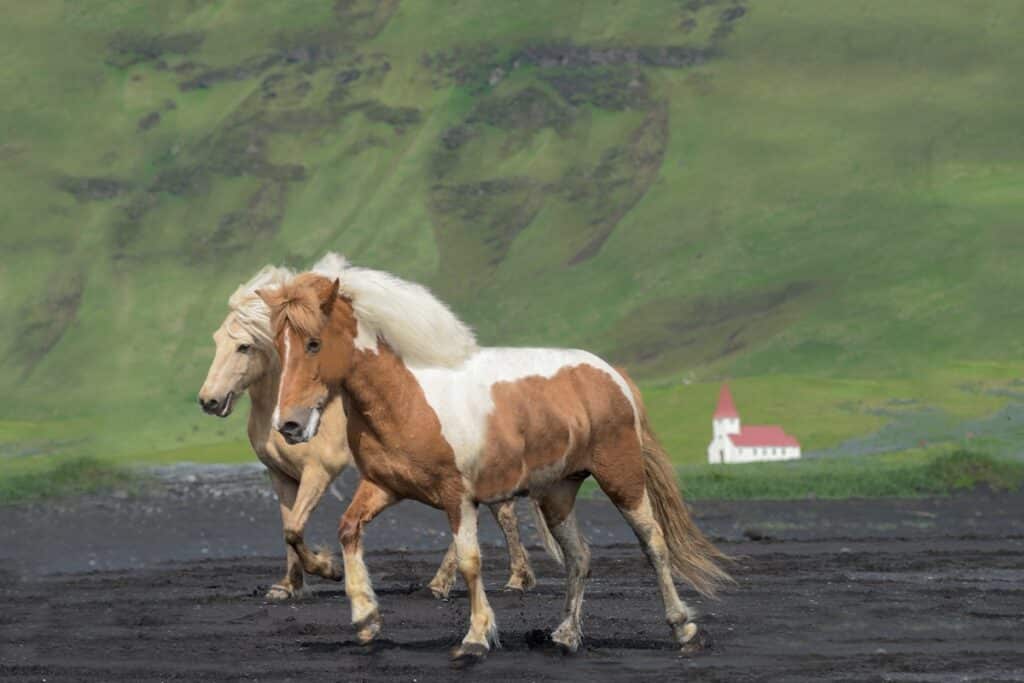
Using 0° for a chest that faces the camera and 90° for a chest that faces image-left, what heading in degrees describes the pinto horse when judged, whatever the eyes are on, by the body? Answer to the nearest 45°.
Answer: approximately 45°

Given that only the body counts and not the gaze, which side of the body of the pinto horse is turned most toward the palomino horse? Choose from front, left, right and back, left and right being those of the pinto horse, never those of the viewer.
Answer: right
